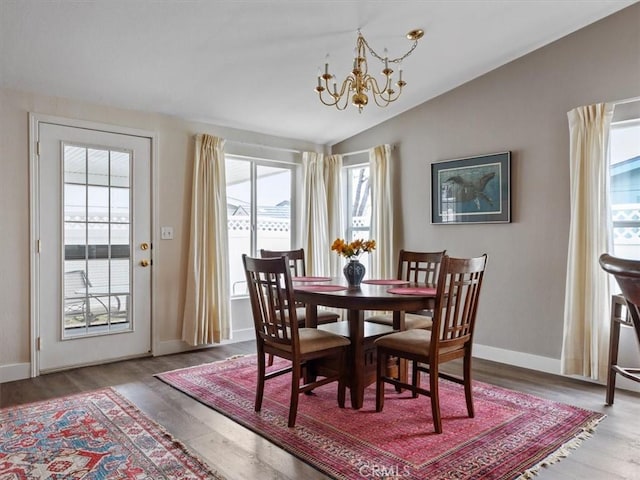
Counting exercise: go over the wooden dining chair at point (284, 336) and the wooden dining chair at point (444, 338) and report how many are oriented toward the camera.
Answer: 0

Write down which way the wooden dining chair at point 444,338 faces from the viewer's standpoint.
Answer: facing away from the viewer and to the left of the viewer

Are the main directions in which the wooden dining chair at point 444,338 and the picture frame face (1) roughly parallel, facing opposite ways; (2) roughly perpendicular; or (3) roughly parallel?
roughly perpendicular

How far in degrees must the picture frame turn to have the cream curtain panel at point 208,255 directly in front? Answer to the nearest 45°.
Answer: approximately 45° to its right

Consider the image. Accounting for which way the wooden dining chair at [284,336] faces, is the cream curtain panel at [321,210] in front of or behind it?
in front

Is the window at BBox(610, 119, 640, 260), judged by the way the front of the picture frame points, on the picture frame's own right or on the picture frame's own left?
on the picture frame's own left

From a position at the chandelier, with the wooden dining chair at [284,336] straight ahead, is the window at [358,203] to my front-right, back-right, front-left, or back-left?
back-right

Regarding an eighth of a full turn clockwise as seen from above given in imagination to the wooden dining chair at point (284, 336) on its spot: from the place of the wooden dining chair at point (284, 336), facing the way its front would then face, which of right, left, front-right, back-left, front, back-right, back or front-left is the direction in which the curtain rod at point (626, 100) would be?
front

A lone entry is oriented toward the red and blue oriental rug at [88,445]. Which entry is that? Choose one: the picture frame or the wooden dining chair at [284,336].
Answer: the picture frame

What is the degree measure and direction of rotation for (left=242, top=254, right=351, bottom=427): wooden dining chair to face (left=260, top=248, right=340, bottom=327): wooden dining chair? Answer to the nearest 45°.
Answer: approximately 45° to its left

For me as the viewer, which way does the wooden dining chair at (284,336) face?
facing away from the viewer and to the right of the viewer

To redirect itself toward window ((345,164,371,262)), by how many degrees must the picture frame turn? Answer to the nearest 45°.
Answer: approximately 90° to its right

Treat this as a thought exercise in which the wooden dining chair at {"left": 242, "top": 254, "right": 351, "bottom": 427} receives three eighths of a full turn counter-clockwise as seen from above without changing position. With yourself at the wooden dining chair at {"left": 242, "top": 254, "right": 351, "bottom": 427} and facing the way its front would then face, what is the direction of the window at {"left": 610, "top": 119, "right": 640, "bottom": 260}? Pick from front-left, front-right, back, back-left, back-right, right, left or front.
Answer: back

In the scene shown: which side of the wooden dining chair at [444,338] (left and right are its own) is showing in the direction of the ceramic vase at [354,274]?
front

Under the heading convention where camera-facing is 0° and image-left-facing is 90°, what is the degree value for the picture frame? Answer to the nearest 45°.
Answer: approximately 45°
